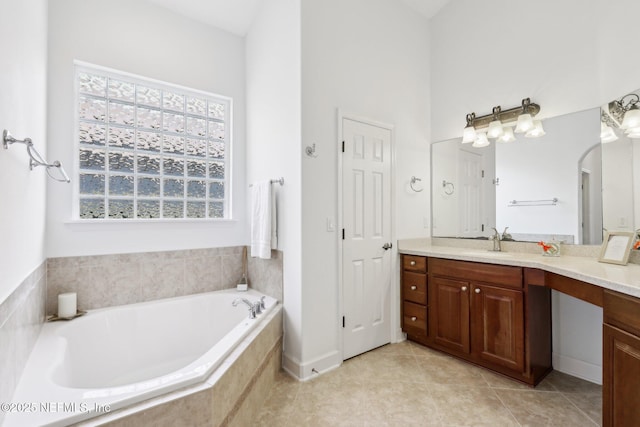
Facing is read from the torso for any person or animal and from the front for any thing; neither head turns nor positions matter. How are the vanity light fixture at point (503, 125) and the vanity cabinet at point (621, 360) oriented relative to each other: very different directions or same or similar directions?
same or similar directions

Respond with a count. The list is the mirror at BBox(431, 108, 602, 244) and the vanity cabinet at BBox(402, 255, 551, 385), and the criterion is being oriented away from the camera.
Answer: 0

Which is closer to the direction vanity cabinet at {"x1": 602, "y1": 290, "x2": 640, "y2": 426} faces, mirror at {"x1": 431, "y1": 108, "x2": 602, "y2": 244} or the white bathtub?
the white bathtub

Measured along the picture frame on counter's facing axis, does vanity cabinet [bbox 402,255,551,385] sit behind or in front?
in front

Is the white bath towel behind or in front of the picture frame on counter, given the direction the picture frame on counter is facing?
in front

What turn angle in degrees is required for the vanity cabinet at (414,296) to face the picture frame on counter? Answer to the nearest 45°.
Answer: approximately 135° to its left

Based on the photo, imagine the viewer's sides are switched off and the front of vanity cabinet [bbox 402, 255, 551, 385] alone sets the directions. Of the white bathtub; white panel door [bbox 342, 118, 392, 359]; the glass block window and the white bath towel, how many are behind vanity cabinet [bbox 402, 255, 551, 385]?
0

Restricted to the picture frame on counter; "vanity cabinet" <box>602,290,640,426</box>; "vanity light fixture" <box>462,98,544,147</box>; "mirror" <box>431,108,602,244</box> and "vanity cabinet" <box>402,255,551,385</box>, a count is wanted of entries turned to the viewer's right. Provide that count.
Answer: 0

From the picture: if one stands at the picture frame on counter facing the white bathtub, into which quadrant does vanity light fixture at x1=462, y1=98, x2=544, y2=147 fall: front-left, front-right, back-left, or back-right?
front-right

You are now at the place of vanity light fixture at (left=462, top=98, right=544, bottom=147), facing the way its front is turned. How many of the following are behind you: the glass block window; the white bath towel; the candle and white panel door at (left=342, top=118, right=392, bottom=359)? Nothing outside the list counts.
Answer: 0

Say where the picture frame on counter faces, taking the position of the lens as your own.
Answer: facing the viewer and to the left of the viewer

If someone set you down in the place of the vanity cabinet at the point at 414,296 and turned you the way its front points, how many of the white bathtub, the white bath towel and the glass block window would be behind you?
0

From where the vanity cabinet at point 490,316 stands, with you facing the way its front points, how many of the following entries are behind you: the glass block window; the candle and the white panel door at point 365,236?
0
